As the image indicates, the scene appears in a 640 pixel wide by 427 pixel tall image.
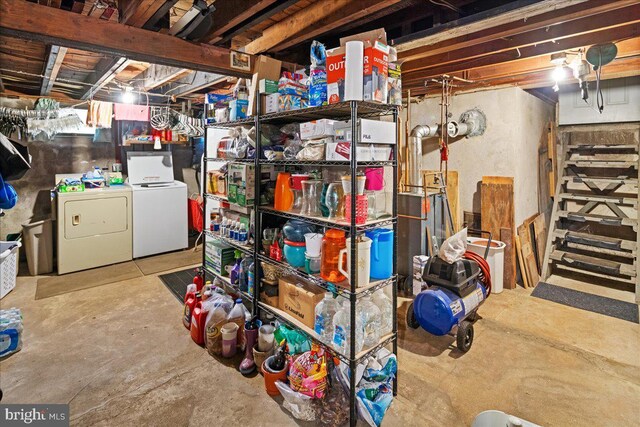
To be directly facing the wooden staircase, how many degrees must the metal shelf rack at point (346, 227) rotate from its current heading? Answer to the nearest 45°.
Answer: approximately 180°

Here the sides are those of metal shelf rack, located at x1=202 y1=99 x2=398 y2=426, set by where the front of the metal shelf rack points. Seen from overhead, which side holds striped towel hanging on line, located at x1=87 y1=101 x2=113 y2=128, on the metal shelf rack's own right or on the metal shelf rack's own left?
on the metal shelf rack's own right

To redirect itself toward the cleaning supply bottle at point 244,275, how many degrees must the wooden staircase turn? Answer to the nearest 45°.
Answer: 0° — it already faces it

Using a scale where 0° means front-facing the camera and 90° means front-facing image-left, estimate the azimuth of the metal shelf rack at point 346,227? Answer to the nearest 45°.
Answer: approximately 45°
